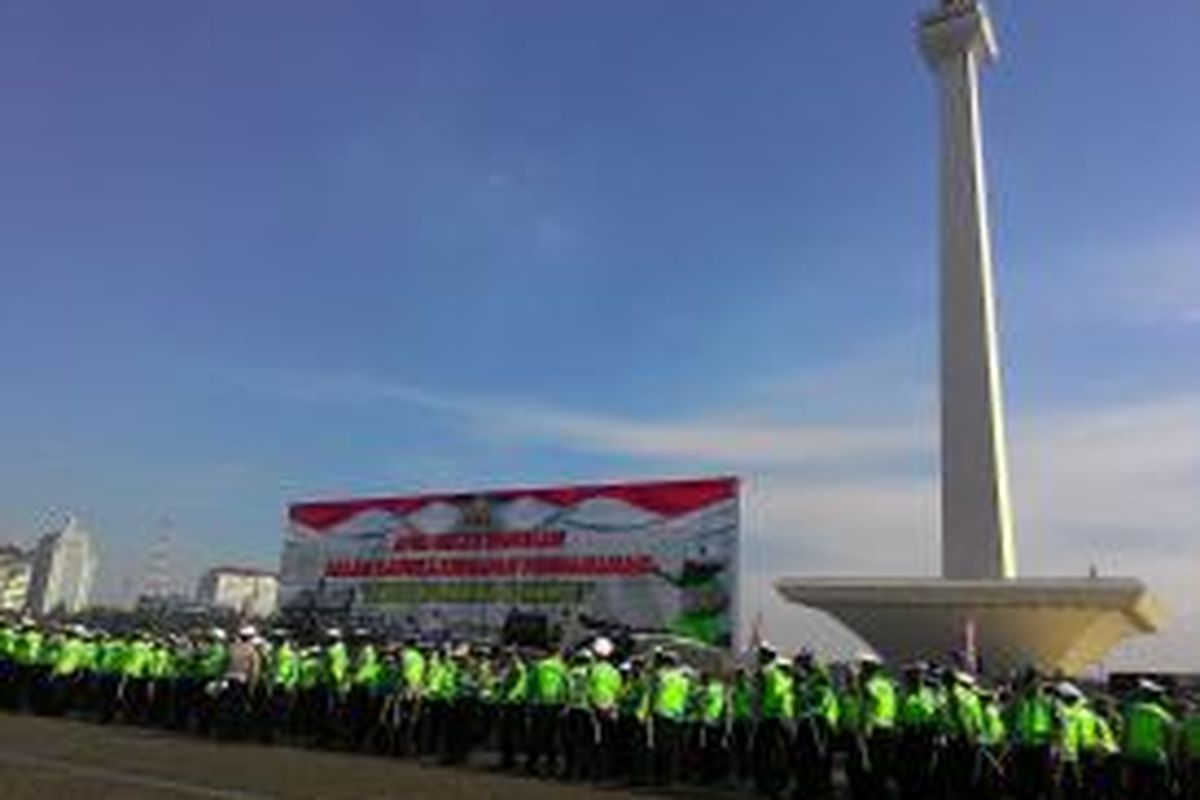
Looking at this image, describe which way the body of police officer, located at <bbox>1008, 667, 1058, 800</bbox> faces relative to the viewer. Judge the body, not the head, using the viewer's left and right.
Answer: facing away from the viewer

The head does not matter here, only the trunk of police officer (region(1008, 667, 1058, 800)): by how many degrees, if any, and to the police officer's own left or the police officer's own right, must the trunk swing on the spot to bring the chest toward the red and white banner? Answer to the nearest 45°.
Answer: approximately 45° to the police officer's own left

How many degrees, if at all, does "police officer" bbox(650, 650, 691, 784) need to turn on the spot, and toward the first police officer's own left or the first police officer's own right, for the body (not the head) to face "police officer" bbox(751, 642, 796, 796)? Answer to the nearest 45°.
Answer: approximately 135° to the first police officer's own right

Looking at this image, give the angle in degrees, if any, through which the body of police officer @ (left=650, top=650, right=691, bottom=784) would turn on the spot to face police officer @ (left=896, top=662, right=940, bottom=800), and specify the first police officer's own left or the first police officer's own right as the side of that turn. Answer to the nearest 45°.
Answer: approximately 135° to the first police officer's own right

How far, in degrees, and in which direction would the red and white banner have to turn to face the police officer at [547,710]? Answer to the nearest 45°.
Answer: approximately 45° to its left

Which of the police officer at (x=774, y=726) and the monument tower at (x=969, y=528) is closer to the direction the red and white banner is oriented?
the police officer

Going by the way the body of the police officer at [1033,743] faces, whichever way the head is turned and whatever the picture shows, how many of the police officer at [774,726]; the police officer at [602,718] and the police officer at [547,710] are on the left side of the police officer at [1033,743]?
3

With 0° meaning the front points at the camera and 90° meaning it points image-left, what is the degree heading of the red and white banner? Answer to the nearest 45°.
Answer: approximately 45°

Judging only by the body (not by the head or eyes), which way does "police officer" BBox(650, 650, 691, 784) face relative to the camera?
away from the camera

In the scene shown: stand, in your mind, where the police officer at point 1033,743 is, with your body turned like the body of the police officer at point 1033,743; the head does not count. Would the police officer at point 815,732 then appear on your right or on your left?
on your left

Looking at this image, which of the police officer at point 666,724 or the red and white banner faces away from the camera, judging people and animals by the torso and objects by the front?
the police officer

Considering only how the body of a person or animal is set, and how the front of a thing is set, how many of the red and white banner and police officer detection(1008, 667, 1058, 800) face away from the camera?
1

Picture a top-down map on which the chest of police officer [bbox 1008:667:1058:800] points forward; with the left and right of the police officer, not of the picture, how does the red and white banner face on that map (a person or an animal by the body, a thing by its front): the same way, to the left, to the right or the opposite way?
the opposite way

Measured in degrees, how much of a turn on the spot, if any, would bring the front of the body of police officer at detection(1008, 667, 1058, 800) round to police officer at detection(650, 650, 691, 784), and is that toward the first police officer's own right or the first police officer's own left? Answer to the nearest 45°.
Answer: approximately 90° to the first police officer's own left

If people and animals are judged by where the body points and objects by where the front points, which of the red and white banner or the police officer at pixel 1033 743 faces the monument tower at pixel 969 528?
the police officer

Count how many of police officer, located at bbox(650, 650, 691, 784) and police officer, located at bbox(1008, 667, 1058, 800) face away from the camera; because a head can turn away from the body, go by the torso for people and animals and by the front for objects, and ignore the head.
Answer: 2

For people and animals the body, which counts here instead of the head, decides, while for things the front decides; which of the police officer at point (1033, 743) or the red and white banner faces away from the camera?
the police officer

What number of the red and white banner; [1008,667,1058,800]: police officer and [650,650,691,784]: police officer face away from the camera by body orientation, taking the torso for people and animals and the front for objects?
2
